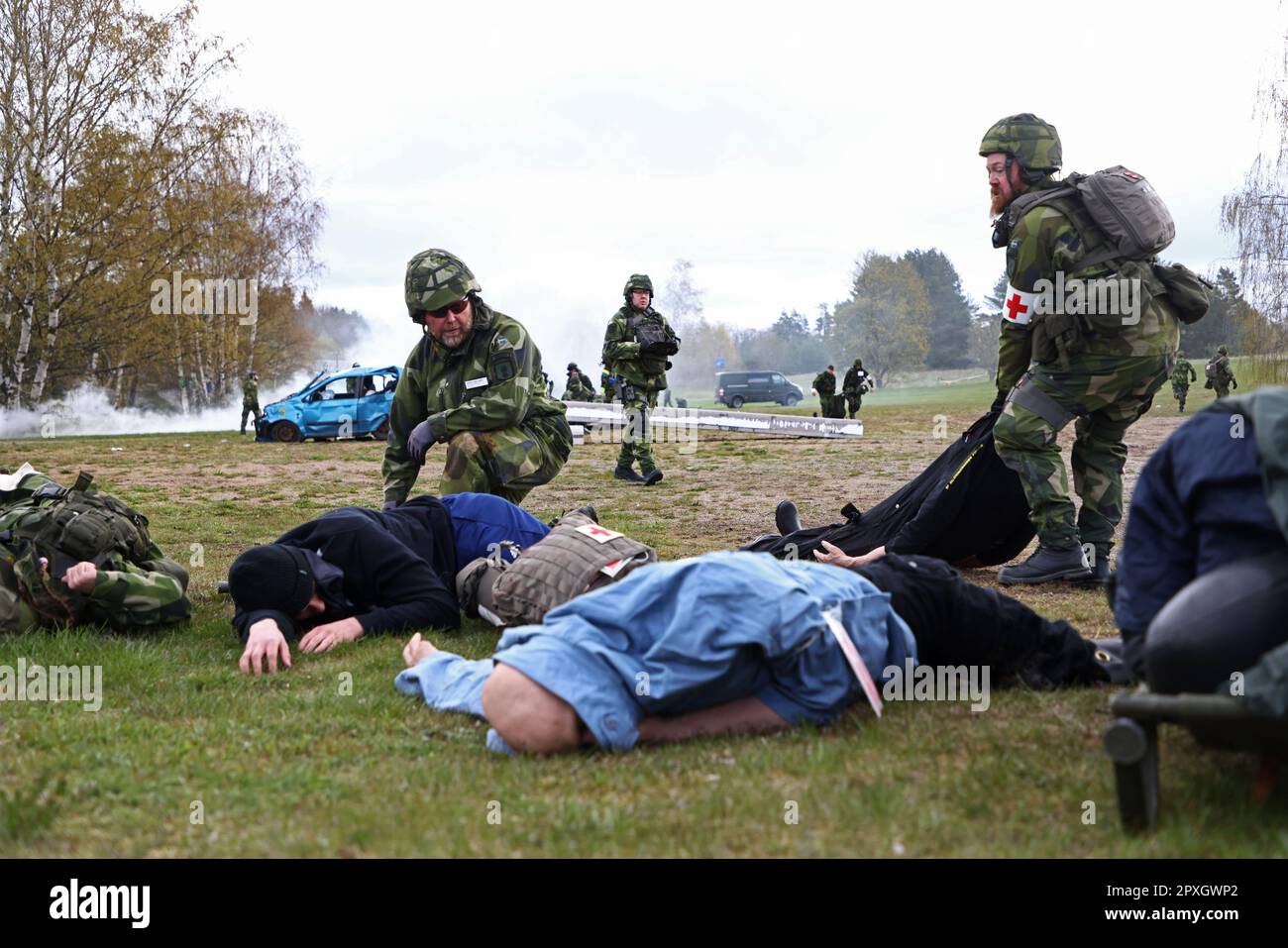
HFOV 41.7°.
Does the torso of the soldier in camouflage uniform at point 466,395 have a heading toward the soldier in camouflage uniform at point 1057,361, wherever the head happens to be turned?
no

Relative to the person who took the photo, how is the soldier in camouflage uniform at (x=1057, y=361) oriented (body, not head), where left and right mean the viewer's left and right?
facing to the left of the viewer

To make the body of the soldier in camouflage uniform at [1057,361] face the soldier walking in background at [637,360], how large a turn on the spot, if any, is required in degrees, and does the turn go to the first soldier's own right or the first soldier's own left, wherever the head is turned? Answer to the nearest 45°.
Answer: approximately 45° to the first soldier's own right

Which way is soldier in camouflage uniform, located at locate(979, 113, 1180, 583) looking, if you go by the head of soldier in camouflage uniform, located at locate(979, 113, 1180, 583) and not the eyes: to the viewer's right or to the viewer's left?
to the viewer's left

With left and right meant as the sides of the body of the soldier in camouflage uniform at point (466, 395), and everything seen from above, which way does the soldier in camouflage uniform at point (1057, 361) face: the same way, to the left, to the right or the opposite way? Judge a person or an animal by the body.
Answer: to the right

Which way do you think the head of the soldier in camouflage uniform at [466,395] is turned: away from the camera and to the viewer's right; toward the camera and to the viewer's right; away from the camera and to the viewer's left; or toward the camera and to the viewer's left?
toward the camera and to the viewer's left

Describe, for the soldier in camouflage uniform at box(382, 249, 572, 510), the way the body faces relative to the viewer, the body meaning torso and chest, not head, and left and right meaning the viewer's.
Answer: facing the viewer and to the left of the viewer

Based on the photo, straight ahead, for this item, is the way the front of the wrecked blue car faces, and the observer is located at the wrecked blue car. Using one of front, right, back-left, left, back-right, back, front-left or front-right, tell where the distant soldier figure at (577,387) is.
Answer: back-right

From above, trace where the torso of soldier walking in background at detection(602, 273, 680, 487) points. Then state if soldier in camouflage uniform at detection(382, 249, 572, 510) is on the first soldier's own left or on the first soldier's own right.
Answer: on the first soldier's own right

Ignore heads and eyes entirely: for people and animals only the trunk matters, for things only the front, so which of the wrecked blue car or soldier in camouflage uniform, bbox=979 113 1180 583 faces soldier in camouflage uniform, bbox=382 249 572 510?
soldier in camouflage uniform, bbox=979 113 1180 583

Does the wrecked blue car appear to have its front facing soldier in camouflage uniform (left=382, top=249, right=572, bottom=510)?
no

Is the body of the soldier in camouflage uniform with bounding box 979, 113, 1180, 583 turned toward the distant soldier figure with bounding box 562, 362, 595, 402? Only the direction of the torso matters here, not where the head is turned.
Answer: no

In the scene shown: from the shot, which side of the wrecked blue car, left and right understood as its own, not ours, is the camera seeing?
left

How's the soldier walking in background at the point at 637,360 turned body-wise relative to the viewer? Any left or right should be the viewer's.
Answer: facing the viewer and to the right of the viewer

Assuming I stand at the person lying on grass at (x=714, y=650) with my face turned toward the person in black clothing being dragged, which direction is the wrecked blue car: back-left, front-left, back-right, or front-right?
front-left

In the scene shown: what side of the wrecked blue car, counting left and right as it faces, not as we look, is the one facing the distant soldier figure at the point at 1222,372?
back
